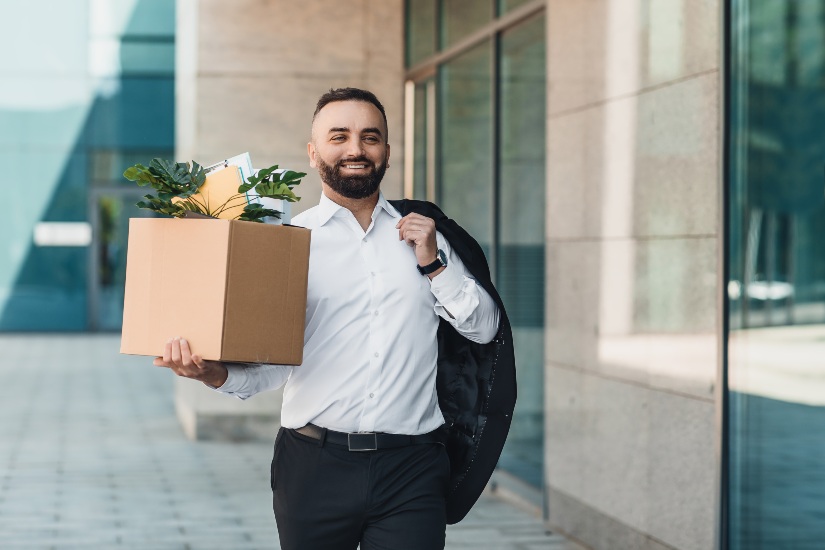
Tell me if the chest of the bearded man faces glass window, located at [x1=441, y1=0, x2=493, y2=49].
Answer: no

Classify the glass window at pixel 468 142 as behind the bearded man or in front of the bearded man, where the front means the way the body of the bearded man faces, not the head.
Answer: behind

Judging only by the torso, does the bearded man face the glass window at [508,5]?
no

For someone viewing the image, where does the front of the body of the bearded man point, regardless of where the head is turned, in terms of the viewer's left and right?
facing the viewer

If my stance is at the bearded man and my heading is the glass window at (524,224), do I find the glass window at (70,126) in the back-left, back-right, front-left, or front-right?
front-left

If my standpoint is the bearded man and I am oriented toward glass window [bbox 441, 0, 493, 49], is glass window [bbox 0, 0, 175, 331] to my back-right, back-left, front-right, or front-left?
front-left

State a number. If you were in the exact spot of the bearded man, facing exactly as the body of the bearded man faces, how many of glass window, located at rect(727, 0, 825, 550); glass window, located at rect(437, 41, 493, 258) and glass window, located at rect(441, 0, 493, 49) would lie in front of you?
0

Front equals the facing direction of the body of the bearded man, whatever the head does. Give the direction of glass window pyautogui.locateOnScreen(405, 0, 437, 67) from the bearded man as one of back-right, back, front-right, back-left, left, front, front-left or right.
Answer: back

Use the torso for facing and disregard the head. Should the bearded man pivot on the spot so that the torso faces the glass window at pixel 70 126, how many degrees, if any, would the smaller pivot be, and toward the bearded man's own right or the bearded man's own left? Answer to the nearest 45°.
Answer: approximately 180°
